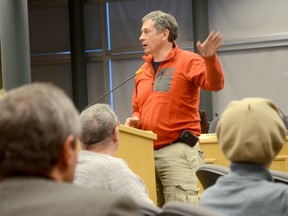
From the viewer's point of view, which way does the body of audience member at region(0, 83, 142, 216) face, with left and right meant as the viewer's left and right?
facing away from the viewer and to the right of the viewer

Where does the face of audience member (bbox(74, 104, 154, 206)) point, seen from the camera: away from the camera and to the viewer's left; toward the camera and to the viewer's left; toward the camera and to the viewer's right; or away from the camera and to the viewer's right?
away from the camera and to the viewer's right

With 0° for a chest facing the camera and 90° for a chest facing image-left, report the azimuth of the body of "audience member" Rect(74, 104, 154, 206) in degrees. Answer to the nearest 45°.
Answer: approximately 225°

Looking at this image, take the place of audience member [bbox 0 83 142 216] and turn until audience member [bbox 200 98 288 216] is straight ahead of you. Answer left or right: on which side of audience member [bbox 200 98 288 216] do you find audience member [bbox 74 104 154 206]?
left

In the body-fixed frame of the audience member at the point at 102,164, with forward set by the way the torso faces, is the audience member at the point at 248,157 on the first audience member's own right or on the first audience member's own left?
on the first audience member's own right

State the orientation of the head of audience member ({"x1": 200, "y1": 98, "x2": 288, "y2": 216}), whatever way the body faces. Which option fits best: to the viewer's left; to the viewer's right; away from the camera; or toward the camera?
away from the camera

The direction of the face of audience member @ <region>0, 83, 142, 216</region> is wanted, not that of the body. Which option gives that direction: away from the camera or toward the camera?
away from the camera

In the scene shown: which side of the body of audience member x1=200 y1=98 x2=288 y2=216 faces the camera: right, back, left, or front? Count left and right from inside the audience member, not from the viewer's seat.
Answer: back

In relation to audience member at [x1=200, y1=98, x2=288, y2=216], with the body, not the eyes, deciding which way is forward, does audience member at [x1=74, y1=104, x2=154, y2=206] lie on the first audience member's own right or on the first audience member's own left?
on the first audience member's own left
